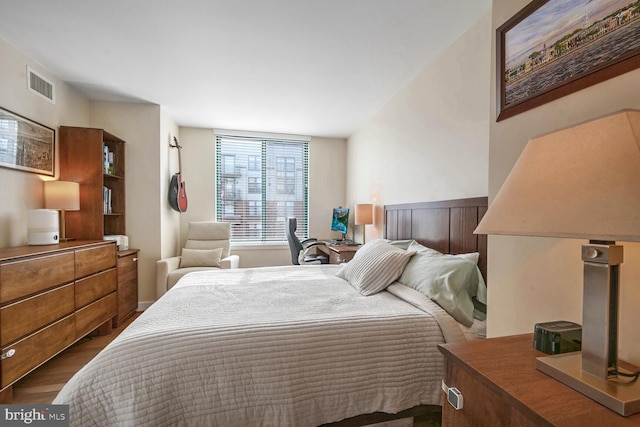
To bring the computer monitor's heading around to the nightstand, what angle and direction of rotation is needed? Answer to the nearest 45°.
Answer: approximately 45° to its left

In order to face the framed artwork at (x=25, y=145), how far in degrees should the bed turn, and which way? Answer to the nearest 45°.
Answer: approximately 45° to its right

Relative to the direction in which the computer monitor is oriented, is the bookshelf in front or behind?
in front

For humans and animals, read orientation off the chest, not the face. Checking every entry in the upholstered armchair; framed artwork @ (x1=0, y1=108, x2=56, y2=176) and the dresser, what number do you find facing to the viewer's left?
0

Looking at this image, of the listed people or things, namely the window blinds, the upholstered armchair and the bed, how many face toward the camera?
2

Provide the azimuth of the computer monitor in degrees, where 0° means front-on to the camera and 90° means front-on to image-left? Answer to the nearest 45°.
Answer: approximately 45°

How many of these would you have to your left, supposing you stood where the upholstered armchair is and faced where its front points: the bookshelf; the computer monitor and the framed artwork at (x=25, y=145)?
1

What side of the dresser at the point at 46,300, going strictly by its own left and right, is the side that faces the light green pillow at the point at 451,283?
front

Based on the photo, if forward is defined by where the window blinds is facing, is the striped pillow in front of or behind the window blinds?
in front

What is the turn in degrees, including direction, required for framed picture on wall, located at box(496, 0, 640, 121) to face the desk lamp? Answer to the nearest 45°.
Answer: approximately 90° to its right

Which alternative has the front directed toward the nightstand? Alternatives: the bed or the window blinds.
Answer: the window blinds

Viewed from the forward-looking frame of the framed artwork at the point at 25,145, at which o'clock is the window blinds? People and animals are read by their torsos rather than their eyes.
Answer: The window blinds is roughly at 10 o'clock from the framed artwork.

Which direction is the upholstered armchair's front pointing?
toward the camera

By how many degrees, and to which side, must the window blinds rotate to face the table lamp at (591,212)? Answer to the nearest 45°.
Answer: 0° — it already faces it

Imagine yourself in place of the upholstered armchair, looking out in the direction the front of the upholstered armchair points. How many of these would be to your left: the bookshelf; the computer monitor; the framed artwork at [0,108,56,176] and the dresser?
1

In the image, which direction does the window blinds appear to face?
toward the camera

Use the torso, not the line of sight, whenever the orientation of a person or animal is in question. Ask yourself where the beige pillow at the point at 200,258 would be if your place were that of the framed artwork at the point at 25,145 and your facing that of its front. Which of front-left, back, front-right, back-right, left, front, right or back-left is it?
front-left

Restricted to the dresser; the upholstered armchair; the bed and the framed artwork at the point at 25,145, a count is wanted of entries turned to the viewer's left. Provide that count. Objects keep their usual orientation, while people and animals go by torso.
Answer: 1

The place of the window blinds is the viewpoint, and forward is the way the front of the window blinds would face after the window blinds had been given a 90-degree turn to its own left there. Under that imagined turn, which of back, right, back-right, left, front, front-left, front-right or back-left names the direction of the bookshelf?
back-right
